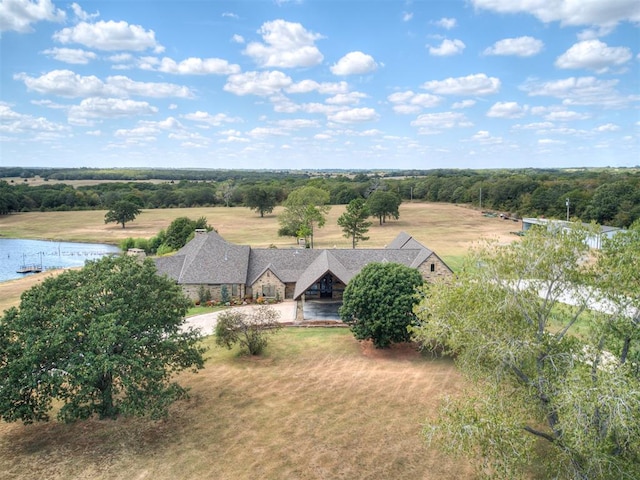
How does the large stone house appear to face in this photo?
toward the camera

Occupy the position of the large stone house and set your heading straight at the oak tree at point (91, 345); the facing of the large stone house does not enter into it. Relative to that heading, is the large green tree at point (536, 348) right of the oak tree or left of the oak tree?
left

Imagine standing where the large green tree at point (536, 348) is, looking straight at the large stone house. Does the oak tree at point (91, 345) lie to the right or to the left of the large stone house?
left

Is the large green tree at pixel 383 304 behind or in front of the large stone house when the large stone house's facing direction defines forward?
in front

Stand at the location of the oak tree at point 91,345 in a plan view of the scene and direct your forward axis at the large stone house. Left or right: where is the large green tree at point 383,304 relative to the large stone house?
right

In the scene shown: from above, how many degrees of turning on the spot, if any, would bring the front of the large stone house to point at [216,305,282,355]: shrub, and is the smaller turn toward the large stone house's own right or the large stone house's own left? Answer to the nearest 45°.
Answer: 0° — it already faces it

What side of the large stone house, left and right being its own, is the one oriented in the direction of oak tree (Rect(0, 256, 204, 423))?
front
